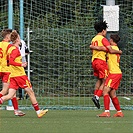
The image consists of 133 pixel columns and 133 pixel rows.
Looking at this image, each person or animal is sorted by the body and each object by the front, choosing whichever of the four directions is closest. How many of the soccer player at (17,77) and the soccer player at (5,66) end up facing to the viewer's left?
0

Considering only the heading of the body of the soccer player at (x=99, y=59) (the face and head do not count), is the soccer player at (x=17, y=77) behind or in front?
behind

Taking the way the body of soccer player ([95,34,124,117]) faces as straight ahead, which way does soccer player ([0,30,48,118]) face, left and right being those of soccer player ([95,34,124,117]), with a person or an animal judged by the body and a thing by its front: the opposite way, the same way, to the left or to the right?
the opposite way

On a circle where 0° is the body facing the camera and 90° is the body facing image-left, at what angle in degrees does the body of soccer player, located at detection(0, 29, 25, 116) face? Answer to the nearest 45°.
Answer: approximately 225°

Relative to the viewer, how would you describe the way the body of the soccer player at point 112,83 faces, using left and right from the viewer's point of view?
facing to the left of the viewer

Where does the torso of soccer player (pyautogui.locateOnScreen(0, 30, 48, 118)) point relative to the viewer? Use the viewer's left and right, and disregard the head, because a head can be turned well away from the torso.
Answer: facing to the right of the viewer

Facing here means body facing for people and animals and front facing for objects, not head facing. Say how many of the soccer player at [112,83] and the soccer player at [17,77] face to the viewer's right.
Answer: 1

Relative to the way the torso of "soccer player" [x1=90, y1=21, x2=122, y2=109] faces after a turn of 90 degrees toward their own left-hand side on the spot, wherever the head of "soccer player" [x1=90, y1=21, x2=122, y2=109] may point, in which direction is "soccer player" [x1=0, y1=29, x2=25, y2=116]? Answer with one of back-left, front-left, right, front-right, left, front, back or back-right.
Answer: front-left

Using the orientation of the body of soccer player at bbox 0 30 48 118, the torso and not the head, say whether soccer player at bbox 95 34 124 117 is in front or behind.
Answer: in front
